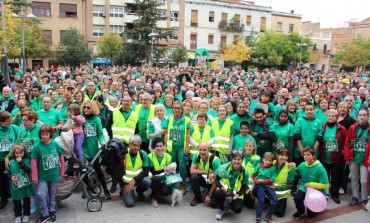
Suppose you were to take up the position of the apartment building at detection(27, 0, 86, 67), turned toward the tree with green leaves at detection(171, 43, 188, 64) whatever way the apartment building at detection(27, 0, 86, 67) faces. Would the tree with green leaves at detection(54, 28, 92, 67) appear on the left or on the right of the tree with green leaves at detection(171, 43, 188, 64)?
right

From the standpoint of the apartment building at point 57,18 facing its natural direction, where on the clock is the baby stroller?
The baby stroller is roughly at 12 o'clock from the apartment building.

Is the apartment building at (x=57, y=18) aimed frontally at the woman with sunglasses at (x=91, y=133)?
yes

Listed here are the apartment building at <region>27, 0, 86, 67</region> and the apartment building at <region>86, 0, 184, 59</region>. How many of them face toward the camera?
2

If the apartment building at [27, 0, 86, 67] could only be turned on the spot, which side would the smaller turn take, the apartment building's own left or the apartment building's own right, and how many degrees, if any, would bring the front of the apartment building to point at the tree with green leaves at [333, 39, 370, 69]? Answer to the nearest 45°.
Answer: approximately 90° to the apartment building's own left

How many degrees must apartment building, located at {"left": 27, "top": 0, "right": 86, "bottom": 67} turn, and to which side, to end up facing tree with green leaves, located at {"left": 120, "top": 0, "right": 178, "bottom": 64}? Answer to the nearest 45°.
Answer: approximately 45° to its left

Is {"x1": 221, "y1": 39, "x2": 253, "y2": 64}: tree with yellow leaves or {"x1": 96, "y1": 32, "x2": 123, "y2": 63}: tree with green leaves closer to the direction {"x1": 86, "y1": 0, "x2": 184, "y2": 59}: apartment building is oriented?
the tree with green leaves

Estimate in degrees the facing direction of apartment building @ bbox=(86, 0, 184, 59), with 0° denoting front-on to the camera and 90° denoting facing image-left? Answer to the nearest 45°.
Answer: approximately 0°

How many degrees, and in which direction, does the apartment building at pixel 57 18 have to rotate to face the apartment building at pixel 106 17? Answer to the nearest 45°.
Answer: approximately 90° to its left
